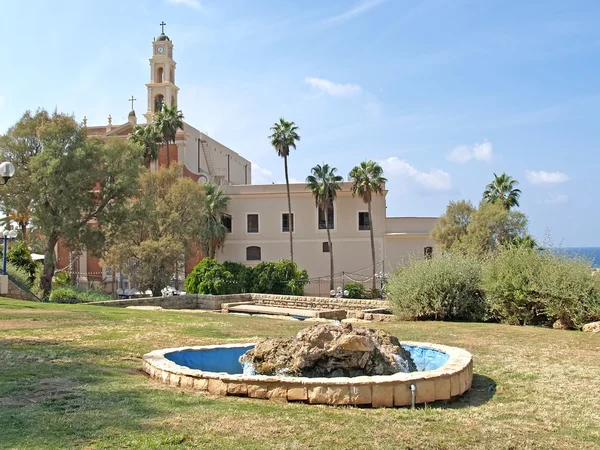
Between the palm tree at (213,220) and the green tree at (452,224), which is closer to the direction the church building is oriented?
the palm tree

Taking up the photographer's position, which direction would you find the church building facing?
facing the viewer and to the left of the viewer

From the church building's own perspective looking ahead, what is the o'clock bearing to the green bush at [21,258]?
The green bush is roughly at 12 o'clock from the church building.

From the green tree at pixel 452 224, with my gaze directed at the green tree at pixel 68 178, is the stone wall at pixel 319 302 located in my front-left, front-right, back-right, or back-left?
front-left

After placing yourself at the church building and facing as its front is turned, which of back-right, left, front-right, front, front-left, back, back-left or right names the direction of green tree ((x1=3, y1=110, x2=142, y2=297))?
front

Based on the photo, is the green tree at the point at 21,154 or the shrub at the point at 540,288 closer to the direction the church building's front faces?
the green tree

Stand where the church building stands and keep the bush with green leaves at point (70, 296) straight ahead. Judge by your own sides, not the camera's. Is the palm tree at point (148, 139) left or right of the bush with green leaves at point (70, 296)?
right
